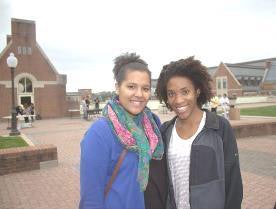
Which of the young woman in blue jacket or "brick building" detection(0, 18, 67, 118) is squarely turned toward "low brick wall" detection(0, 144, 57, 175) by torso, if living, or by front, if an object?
the brick building

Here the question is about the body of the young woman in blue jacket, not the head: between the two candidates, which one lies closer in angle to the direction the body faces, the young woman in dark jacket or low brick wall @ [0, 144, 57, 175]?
the young woman in dark jacket

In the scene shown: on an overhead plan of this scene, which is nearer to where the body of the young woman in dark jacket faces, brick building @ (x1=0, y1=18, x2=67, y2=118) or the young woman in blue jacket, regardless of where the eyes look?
the young woman in blue jacket

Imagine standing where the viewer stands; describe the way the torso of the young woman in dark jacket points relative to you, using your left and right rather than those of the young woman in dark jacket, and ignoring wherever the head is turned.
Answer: facing the viewer and to the left of the viewer

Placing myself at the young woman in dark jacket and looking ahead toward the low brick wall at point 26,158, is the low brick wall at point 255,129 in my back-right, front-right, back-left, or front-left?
front-right

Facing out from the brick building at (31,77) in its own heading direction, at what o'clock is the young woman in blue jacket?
The young woman in blue jacket is roughly at 12 o'clock from the brick building.

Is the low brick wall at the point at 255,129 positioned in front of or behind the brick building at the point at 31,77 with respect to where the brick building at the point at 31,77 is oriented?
in front

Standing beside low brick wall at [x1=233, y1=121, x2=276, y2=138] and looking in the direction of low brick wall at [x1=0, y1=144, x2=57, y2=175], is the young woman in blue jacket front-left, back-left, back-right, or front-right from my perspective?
front-left

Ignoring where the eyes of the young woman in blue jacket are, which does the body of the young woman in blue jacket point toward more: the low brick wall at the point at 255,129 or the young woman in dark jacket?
the young woman in dark jacket

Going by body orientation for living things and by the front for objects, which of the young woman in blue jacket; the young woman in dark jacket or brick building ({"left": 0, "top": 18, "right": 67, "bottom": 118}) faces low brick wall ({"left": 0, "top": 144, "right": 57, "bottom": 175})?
the brick building

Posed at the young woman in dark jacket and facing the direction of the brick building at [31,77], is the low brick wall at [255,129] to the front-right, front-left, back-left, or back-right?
front-right

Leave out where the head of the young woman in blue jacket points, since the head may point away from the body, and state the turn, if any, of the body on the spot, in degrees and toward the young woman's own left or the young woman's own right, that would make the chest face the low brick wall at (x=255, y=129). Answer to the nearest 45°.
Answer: approximately 90° to the young woman's own left

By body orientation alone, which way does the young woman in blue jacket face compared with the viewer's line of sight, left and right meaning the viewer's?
facing the viewer and to the right of the viewer

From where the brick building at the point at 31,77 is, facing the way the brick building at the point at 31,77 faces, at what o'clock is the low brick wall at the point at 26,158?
The low brick wall is roughly at 12 o'clock from the brick building.

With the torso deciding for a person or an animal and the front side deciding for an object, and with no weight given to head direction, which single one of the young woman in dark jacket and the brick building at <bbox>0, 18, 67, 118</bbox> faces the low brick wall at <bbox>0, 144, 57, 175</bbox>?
the brick building

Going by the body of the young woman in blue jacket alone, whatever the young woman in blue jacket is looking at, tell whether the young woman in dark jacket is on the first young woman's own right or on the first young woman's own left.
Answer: on the first young woman's own left

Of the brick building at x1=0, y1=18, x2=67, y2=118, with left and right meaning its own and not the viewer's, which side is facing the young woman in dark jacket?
front
